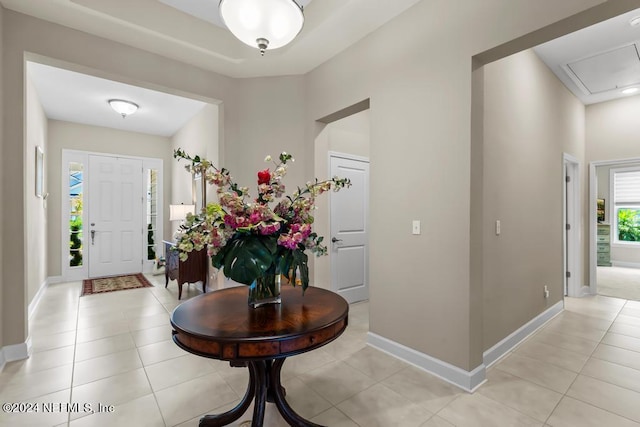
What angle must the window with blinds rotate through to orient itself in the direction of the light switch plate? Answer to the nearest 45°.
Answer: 0° — it already faces it

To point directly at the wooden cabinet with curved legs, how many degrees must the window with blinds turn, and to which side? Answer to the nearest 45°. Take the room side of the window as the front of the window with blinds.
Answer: approximately 45° to its right

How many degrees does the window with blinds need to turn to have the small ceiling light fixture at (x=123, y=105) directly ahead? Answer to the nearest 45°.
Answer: approximately 45° to its right

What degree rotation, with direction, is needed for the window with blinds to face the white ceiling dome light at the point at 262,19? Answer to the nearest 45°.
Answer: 0° — it already faces it

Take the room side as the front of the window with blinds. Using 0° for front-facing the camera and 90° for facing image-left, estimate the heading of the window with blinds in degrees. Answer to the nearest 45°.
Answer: approximately 0°
